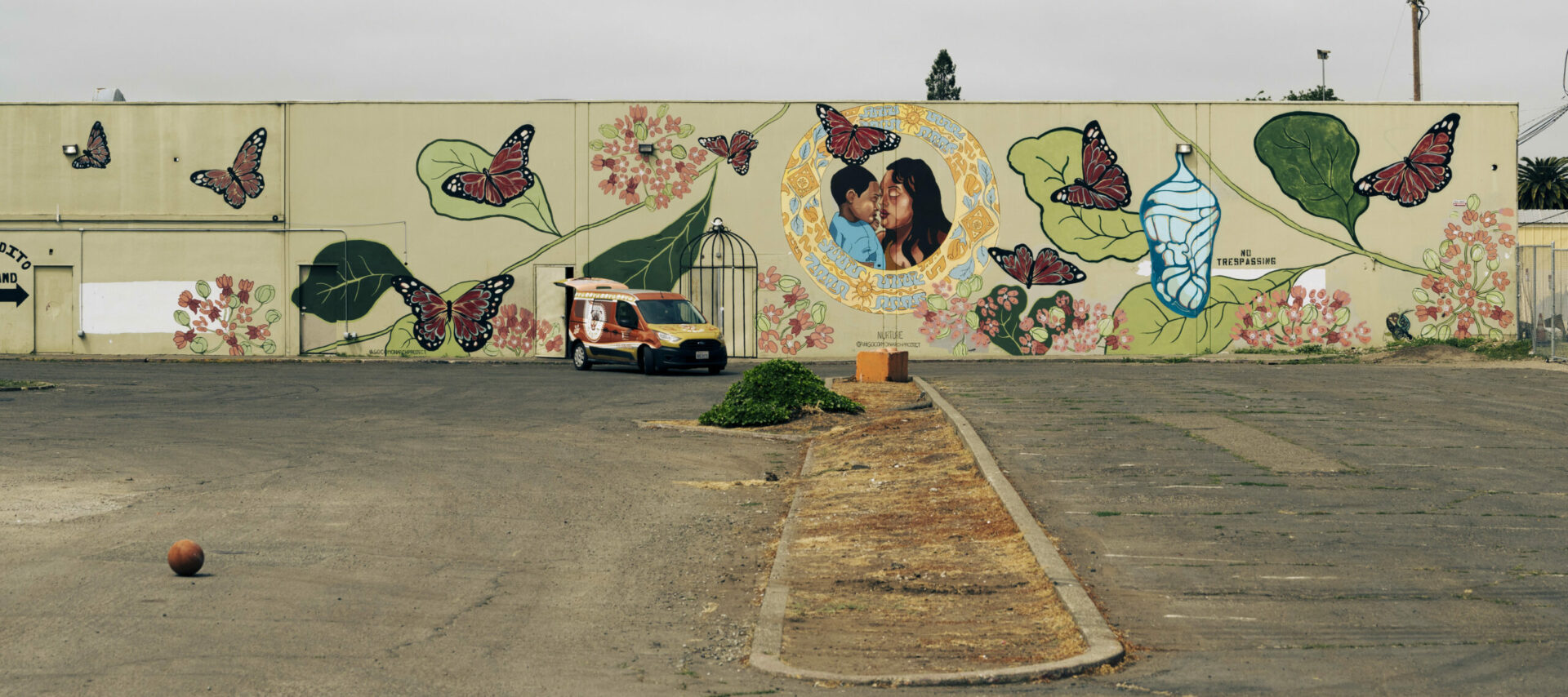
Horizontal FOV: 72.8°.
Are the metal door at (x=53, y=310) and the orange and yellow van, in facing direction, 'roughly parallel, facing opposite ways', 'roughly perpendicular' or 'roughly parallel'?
roughly parallel

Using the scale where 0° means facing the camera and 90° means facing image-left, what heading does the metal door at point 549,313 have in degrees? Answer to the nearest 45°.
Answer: approximately 0°

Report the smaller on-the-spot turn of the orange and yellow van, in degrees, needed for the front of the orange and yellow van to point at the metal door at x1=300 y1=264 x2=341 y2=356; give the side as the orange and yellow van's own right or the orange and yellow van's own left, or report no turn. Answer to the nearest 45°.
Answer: approximately 180°

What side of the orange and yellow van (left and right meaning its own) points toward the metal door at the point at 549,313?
back

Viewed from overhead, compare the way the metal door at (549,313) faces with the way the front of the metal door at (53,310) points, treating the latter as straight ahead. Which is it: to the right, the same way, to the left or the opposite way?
the same way

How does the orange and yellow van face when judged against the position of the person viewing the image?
facing the viewer and to the right of the viewer

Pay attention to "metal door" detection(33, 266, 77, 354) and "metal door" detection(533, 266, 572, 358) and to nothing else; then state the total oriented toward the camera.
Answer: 2

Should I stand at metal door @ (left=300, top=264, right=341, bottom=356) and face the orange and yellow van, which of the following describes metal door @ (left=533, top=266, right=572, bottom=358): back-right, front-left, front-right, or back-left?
front-left

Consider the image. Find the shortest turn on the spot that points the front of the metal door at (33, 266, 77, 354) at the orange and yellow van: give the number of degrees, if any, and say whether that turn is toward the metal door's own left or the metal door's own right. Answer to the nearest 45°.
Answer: approximately 45° to the metal door's own left

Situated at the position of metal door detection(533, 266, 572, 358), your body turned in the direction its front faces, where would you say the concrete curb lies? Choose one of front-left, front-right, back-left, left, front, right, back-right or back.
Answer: front

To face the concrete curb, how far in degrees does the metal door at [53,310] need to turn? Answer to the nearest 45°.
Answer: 0° — it already faces it

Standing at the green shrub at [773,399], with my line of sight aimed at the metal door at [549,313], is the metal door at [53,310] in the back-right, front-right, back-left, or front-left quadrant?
front-left

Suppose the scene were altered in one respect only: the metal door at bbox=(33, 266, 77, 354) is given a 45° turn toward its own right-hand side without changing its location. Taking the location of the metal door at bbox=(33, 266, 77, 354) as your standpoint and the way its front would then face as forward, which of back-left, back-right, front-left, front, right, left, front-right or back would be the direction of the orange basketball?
front-left

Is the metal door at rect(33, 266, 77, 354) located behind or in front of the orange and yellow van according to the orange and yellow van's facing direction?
behind

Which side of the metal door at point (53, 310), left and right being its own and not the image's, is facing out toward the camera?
front

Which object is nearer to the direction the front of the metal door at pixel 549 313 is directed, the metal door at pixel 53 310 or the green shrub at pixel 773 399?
the green shrub
